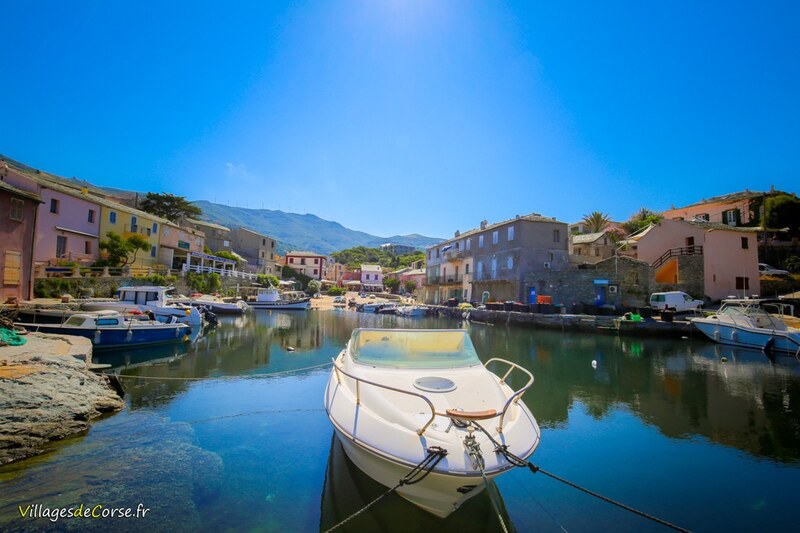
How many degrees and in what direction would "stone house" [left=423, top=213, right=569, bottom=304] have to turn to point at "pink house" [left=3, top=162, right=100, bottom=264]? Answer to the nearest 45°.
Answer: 0° — it already faces it

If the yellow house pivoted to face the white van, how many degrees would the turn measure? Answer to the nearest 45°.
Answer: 0° — it already faces it

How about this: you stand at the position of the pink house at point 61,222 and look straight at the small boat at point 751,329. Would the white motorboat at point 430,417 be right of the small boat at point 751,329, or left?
right

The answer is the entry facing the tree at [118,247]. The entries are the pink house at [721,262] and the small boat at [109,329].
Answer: the pink house

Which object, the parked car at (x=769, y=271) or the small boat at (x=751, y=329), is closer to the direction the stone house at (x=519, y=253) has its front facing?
the small boat

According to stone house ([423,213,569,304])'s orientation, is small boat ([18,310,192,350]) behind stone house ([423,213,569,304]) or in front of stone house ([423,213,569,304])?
in front

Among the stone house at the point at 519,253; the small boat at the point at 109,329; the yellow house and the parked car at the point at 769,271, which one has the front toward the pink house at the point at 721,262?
the yellow house

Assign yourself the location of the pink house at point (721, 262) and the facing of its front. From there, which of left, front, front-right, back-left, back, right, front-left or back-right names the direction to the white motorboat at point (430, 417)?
front-left
